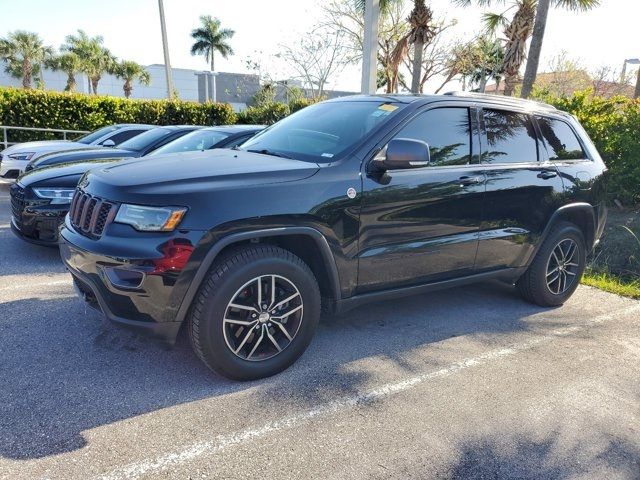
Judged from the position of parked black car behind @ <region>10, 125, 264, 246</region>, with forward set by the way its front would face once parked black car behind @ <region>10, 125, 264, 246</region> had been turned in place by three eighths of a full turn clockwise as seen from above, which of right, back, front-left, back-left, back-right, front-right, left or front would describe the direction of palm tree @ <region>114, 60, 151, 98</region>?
front

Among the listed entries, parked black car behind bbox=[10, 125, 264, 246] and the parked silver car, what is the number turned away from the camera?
0

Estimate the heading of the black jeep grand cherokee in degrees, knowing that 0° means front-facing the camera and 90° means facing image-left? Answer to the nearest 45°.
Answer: approximately 45°

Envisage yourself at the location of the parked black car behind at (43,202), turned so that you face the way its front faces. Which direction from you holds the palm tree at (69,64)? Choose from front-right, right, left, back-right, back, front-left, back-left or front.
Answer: back-right

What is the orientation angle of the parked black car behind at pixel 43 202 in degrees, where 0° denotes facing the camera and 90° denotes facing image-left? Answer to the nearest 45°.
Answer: approximately 45°

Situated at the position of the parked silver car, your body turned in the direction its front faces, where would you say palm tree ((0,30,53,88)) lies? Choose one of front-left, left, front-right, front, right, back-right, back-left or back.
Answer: back-right

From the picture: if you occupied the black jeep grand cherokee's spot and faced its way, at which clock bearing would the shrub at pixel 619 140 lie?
The shrub is roughly at 6 o'clock from the black jeep grand cherokee.

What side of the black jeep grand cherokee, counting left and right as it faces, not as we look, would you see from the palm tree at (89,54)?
right

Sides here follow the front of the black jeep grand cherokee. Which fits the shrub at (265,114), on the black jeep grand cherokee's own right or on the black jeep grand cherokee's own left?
on the black jeep grand cherokee's own right

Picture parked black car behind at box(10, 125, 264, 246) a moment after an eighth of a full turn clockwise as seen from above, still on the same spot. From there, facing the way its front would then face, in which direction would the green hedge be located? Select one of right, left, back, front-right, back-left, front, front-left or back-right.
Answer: right

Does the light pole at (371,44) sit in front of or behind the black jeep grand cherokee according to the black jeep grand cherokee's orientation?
behind
